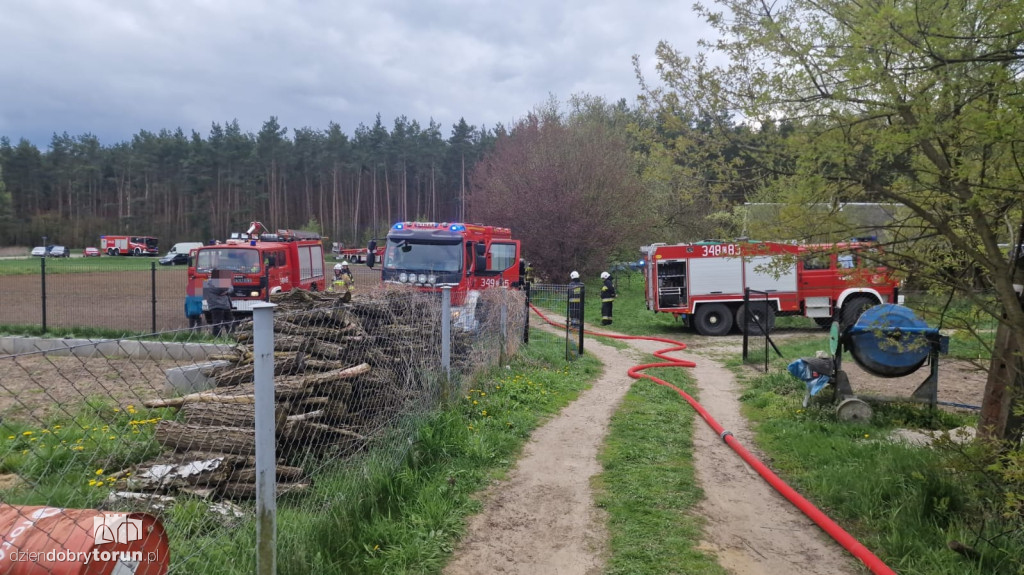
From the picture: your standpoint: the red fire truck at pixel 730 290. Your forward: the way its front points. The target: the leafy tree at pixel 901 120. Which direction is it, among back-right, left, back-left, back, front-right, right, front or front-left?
right

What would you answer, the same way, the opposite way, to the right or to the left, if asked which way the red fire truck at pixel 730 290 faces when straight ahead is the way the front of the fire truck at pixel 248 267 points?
to the left

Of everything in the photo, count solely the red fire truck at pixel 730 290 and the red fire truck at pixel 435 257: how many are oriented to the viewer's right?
1

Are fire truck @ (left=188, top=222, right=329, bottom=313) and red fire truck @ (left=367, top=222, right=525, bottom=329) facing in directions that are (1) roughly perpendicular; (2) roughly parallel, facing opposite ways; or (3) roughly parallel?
roughly parallel

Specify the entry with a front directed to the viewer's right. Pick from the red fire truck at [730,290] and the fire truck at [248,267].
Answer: the red fire truck

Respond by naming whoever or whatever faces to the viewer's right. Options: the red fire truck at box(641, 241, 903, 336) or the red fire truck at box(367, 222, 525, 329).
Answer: the red fire truck at box(641, 241, 903, 336)

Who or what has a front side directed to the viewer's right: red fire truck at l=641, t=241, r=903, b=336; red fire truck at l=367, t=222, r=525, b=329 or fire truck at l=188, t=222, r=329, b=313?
red fire truck at l=641, t=241, r=903, b=336

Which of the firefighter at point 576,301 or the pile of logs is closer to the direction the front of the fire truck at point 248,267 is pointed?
the pile of logs

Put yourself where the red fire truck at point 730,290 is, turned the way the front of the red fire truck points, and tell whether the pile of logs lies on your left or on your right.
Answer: on your right

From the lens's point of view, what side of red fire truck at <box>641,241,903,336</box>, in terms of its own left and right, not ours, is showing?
right

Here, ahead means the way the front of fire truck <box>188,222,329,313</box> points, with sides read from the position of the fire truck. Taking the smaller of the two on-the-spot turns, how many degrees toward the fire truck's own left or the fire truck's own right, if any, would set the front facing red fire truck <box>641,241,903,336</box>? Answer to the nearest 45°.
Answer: approximately 135° to the fire truck's own left

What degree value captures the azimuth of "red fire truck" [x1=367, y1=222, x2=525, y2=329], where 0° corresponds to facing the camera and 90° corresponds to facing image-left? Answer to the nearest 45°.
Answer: approximately 45°

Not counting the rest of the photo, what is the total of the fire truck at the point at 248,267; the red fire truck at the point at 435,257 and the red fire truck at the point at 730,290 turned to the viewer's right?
1

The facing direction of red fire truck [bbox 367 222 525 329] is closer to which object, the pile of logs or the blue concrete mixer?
the pile of logs

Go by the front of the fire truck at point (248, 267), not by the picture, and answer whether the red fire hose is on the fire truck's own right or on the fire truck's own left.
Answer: on the fire truck's own left

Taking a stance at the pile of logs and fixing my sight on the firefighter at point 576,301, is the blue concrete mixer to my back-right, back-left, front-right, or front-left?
front-right

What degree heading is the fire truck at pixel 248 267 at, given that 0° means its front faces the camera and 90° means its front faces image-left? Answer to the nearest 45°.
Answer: approximately 45°

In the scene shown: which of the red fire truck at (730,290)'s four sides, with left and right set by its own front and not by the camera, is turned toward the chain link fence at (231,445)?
right

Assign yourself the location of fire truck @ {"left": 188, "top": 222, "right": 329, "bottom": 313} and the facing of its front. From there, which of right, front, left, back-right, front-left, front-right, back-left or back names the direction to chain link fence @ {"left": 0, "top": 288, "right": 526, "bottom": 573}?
front-left
